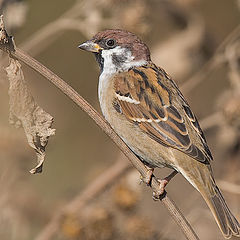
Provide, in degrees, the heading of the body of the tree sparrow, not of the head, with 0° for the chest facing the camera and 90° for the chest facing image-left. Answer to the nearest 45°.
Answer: approximately 90°
